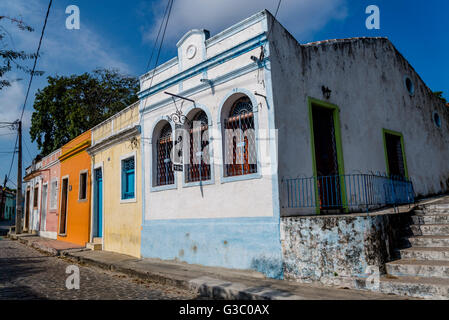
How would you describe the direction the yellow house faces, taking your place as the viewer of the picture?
facing the viewer and to the left of the viewer

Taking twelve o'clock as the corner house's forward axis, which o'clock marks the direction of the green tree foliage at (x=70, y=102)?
The green tree foliage is roughly at 3 o'clock from the corner house.

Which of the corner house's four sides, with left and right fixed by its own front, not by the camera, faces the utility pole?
right

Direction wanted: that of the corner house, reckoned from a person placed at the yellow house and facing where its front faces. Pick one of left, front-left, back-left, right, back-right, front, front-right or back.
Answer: left

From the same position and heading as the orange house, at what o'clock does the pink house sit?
The pink house is roughly at 4 o'clock from the orange house.

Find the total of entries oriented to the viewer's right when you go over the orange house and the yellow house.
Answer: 0

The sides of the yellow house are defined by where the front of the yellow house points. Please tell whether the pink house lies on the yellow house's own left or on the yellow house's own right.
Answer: on the yellow house's own right

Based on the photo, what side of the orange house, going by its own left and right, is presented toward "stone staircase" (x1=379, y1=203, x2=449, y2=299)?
left

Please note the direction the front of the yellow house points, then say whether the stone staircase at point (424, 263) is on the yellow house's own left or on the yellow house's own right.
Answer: on the yellow house's own left

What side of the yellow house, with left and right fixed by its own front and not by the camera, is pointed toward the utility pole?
right
